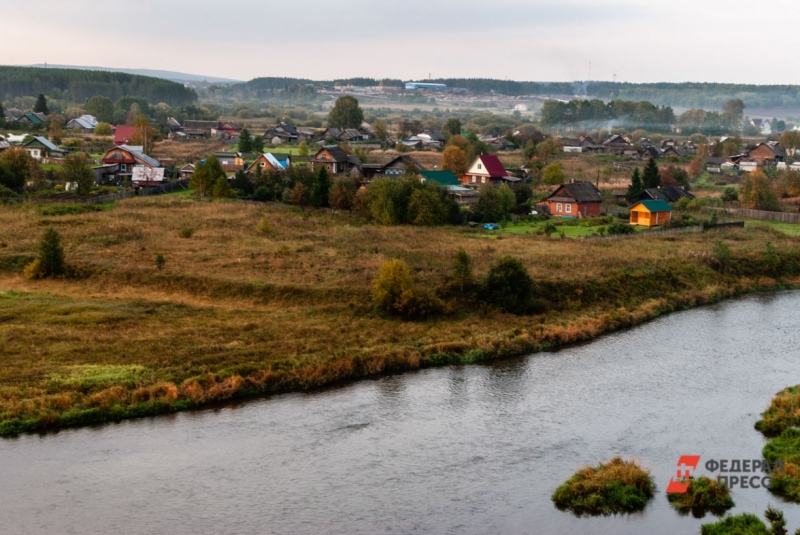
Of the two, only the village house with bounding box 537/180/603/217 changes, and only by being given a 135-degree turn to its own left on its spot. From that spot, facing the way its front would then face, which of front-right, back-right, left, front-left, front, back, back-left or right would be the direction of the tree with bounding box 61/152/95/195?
back

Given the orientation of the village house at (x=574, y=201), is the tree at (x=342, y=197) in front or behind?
in front

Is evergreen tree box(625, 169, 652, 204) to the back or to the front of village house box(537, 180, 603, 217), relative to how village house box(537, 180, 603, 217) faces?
to the back

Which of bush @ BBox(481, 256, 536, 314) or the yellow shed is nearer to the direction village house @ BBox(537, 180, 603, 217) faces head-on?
the bush

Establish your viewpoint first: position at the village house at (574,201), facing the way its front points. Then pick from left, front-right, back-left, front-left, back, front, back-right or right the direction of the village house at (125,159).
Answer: front-right

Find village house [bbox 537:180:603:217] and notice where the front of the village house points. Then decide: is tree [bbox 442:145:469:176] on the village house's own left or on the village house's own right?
on the village house's own right

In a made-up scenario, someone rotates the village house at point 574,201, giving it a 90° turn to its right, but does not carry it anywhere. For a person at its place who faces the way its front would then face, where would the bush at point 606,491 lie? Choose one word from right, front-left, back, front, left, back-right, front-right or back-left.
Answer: back-left

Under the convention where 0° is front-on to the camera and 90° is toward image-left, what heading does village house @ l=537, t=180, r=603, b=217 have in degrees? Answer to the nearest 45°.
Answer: approximately 45°

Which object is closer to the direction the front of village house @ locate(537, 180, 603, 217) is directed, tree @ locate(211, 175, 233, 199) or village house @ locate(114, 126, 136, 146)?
the tree

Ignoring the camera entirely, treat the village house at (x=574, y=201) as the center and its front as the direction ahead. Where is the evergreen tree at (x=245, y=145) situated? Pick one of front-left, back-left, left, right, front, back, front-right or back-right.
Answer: right

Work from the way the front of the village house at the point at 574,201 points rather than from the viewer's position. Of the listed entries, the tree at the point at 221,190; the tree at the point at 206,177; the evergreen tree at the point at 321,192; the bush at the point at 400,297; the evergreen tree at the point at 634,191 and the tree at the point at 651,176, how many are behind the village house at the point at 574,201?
2

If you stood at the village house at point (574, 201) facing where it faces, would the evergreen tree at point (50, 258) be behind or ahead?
ahead

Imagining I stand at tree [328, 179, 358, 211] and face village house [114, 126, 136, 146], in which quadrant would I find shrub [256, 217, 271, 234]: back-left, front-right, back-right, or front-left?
back-left

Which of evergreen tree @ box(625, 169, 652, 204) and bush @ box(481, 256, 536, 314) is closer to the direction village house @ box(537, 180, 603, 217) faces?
the bush

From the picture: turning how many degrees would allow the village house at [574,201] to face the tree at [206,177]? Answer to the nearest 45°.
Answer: approximately 45° to its right

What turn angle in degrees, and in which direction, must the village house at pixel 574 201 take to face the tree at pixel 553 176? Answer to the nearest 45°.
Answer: approximately 135° to its right
